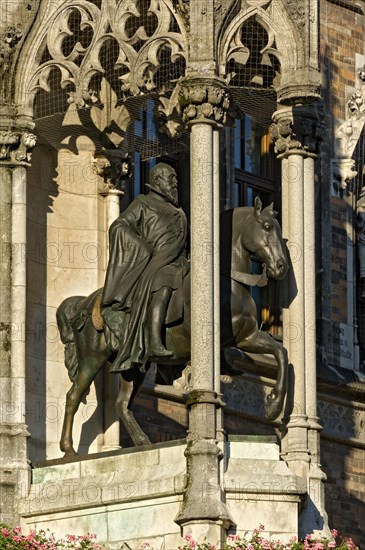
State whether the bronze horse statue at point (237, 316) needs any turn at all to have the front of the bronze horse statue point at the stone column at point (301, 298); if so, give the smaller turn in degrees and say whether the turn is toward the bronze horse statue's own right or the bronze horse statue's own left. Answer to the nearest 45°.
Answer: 0° — it already faces it

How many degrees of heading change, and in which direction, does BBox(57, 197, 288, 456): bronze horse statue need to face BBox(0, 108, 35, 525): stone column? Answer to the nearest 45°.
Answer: approximately 180°

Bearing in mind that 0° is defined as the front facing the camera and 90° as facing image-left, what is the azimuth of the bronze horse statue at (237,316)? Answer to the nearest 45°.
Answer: approximately 270°
